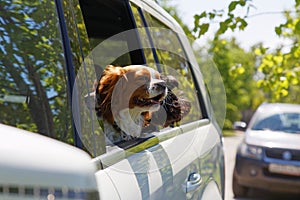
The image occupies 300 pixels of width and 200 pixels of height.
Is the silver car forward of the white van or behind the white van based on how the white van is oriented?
behind

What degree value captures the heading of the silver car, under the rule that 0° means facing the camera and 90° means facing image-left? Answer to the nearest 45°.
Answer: approximately 0°

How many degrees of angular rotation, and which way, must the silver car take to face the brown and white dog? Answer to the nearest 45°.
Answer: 0° — it already faces it

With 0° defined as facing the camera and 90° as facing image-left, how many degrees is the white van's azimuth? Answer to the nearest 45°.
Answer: approximately 45°
